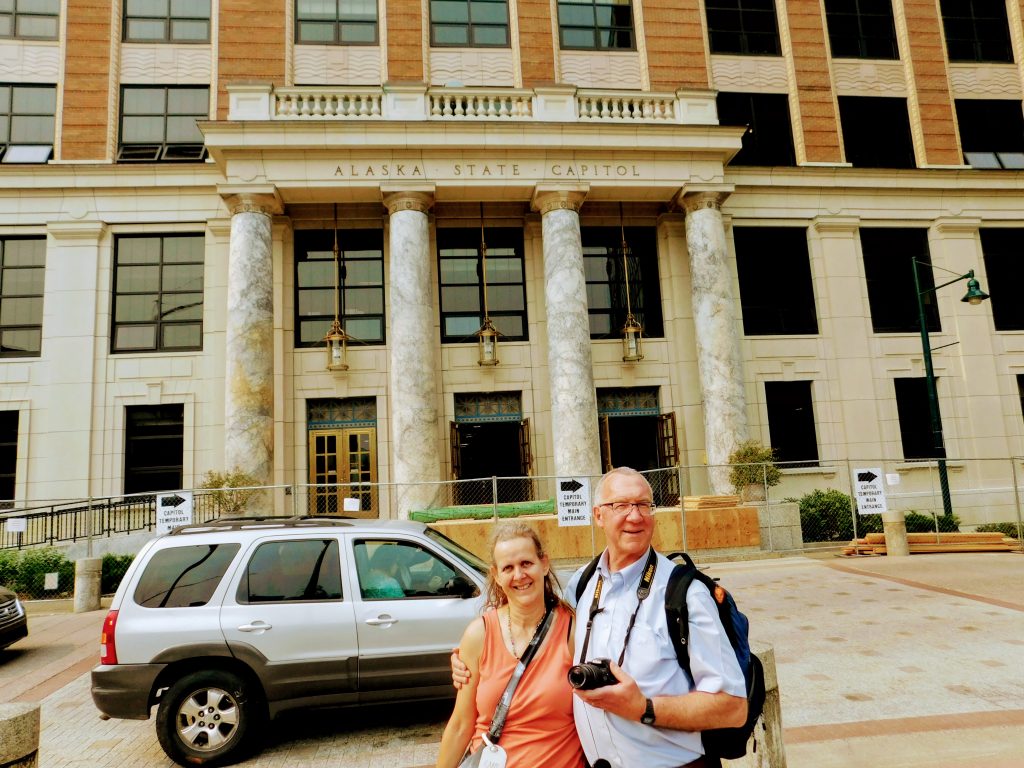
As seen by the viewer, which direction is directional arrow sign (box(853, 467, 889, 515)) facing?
toward the camera

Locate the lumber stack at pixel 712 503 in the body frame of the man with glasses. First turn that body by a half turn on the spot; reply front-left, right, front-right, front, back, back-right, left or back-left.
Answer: front-left

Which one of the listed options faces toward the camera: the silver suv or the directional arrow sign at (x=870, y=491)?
the directional arrow sign

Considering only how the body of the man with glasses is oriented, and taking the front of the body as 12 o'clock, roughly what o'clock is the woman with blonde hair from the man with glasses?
The woman with blonde hair is roughly at 3 o'clock from the man with glasses.

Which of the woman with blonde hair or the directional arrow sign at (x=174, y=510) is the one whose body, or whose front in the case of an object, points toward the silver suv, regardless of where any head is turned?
the directional arrow sign

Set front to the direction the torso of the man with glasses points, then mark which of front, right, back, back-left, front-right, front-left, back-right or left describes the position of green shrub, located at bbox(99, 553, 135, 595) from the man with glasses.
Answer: right

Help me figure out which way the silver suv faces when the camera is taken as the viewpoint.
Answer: facing to the right of the viewer

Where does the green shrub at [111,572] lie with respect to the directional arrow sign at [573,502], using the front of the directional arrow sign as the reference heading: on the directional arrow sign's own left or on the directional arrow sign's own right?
on the directional arrow sign's own right

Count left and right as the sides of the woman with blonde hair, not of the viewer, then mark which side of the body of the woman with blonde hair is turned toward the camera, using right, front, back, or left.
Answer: front

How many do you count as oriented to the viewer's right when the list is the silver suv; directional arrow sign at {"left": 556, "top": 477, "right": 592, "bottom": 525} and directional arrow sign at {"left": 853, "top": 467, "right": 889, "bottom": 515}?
1
